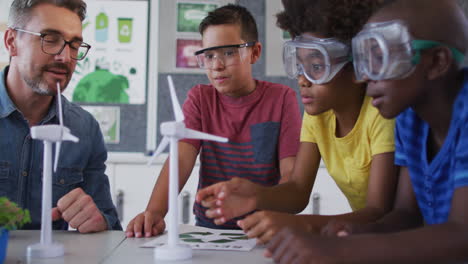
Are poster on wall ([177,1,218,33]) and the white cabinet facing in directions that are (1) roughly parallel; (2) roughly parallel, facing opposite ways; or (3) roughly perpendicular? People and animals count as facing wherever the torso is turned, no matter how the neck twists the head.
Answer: roughly parallel

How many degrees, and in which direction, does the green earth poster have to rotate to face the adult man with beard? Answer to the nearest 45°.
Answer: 0° — it already faces them

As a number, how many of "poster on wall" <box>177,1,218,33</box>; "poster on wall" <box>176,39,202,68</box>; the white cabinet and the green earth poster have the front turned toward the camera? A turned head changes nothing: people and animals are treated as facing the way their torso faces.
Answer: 4

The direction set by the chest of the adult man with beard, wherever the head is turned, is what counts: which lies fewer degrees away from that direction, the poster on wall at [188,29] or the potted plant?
the potted plant

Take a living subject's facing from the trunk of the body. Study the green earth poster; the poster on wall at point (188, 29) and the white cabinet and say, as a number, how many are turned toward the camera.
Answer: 3

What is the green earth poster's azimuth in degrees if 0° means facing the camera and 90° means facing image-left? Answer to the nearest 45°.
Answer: approximately 0°

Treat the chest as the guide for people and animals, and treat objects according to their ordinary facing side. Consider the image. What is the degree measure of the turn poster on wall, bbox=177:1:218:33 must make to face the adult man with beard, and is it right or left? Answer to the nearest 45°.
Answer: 0° — it already faces them

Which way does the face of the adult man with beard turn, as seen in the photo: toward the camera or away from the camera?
toward the camera

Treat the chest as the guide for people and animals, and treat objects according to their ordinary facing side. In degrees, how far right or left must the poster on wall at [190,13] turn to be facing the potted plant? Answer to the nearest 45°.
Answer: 0° — it already faces it

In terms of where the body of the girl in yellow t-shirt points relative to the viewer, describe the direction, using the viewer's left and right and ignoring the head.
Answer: facing the viewer and to the left of the viewer

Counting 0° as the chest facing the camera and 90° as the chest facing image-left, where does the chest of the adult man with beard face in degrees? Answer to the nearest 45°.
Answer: approximately 315°

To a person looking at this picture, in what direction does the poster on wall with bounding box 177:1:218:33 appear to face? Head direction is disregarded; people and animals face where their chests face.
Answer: facing the viewer
